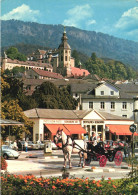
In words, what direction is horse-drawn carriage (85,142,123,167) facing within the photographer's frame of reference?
facing the viewer and to the left of the viewer
